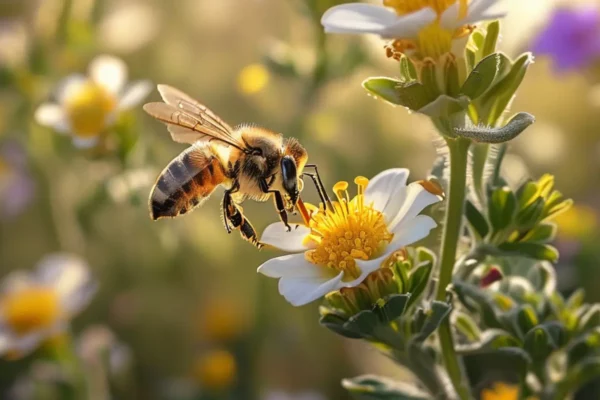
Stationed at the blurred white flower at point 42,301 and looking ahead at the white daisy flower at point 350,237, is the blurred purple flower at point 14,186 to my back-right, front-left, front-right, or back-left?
back-left

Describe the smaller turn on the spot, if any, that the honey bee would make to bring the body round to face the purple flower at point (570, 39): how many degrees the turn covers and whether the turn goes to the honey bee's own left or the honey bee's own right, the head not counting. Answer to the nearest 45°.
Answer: approximately 45° to the honey bee's own left

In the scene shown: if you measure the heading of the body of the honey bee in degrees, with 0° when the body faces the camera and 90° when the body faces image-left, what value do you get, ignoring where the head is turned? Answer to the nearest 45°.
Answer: approximately 270°
